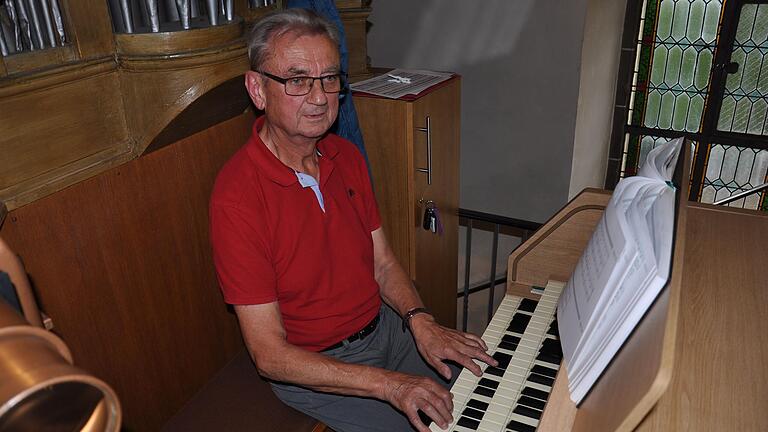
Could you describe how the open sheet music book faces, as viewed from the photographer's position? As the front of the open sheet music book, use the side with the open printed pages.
facing to the left of the viewer

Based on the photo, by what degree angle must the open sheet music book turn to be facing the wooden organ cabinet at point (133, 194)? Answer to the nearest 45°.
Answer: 0° — it already faces it

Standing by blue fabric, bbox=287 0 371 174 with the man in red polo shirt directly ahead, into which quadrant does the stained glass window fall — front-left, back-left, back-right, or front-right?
back-left

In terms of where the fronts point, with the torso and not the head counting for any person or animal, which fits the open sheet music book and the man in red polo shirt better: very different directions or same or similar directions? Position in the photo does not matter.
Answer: very different directions

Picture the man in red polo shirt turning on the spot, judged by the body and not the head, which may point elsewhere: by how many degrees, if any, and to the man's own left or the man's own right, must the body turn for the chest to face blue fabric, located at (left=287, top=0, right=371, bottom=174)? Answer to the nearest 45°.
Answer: approximately 135° to the man's own left

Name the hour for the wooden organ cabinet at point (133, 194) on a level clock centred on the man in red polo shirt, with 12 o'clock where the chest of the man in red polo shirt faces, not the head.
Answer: The wooden organ cabinet is roughly at 5 o'clock from the man in red polo shirt.

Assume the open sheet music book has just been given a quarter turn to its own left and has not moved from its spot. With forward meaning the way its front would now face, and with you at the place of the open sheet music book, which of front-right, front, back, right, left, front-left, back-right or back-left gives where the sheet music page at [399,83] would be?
back-right

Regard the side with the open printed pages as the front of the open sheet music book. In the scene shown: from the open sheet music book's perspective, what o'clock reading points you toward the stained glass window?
The stained glass window is roughly at 3 o'clock from the open sheet music book.
